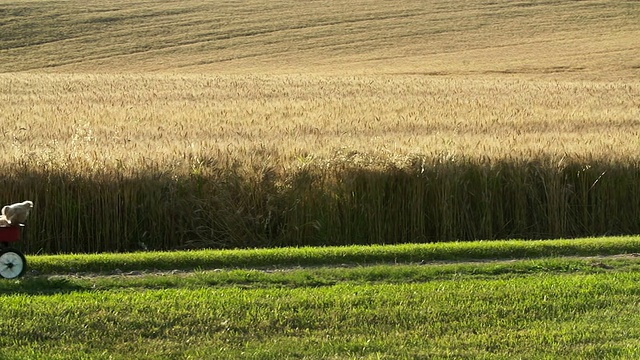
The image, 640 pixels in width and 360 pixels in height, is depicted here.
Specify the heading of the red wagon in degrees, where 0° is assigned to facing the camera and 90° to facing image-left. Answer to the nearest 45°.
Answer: approximately 90°
